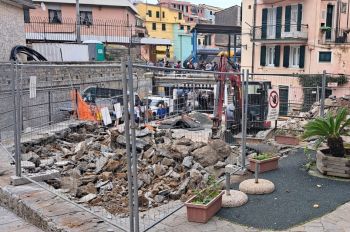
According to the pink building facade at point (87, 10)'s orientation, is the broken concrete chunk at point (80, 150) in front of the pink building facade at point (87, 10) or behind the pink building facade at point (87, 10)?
in front

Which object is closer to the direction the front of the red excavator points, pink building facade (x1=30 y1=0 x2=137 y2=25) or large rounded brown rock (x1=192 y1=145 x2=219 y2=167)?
the large rounded brown rock

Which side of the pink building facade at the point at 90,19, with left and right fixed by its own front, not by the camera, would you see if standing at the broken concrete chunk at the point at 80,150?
front

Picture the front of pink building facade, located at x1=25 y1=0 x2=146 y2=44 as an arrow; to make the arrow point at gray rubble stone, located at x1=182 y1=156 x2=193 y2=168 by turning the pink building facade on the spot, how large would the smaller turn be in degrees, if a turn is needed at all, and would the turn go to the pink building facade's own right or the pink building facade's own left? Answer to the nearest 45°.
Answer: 0° — it already faces it

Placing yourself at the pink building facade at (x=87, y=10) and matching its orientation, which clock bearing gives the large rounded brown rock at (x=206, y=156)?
The large rounded brown rock is roughly at 12 o'clock from the pink building facade.

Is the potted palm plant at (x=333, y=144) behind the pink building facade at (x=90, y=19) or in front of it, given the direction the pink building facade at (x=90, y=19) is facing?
in front

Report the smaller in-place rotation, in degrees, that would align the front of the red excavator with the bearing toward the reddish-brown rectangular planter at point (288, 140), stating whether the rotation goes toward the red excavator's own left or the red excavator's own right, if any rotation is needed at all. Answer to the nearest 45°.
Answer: approximately 90° to the red excavator's own left

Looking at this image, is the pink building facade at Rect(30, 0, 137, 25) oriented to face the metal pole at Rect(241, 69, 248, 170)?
yes

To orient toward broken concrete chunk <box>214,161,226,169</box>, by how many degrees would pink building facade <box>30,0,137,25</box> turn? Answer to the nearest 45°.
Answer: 0° — it already faces it

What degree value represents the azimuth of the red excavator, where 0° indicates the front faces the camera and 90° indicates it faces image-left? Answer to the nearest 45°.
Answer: approximately 45°

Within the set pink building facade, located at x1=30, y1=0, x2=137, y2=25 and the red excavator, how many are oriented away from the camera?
0

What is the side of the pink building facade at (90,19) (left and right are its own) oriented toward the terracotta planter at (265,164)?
front

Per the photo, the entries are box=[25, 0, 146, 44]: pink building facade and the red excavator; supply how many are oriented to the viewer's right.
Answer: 0
